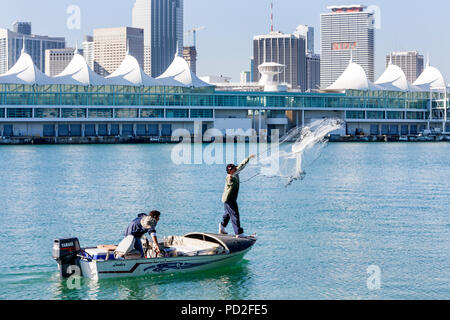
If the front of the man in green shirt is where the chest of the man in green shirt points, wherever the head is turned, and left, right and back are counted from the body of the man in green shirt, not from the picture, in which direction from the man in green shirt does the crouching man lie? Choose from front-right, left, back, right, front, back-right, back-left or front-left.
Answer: back-right

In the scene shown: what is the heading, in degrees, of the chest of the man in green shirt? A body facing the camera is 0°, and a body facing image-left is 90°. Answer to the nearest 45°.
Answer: approximately 270°

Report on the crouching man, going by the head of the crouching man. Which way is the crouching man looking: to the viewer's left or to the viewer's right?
to the viewer's right
